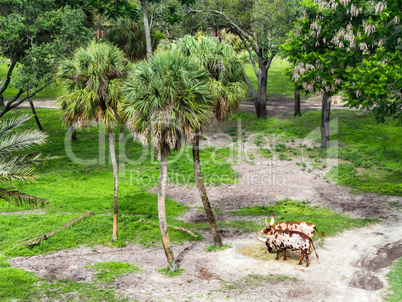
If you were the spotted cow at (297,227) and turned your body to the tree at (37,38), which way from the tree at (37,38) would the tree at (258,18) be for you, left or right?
right

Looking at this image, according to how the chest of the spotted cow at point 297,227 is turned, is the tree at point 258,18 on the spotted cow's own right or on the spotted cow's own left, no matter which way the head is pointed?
on the spotted cow's own right

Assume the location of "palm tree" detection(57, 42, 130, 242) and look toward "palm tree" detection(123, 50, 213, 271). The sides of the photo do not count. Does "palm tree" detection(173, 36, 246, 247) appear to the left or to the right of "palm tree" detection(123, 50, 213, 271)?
left

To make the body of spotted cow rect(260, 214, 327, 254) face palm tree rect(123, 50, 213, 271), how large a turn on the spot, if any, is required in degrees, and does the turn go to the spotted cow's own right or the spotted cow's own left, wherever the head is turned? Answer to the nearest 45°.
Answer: approximately 45° to the spotted cow's own left

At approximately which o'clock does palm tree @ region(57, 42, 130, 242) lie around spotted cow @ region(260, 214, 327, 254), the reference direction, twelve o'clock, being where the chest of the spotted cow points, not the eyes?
The palm tree is roughly at 12 o'clock from the spotted cow.

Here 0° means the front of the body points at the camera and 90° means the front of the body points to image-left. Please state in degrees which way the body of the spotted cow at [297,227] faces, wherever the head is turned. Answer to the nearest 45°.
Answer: approximately 90°

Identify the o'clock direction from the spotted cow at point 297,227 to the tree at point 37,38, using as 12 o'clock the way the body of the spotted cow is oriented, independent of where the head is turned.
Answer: The tree is roughly at 1 o'clock from the spotted cow.
